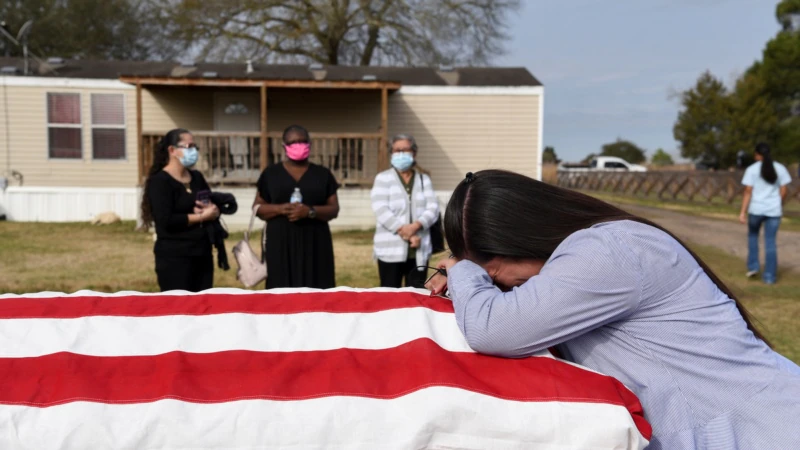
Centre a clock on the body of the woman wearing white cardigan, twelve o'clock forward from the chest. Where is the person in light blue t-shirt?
The person in light blue t-shirt is roughly at 8 o'clock from the woman wearing white cardigan.

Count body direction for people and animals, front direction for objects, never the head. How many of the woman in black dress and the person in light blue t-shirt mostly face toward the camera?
1

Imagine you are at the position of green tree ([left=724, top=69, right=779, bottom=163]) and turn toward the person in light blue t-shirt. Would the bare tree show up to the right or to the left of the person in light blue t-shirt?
right

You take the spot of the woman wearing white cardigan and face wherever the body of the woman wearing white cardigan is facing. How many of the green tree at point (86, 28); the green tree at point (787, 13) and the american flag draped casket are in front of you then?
1

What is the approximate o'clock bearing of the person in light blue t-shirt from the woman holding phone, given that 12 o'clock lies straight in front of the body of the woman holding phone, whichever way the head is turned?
The person in light blue t-shirt is roughly at 10 o'clock from the woman holding phone.

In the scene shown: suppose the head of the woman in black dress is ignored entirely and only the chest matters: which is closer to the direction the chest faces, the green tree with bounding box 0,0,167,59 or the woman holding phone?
the woman holding phone

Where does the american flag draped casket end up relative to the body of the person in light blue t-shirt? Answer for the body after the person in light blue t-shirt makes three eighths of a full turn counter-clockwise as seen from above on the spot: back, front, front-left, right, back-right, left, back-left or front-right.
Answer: front-left

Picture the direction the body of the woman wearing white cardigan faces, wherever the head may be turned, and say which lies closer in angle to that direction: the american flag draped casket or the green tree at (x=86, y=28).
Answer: the american flag draped casket

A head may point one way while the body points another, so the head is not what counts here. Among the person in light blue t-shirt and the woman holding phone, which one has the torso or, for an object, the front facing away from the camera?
the person in light blue t-shirt

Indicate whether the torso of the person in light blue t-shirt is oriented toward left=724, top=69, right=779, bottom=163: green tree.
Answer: yes

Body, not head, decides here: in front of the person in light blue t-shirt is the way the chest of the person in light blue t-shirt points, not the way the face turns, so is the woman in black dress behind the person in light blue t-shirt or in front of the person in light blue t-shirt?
behind

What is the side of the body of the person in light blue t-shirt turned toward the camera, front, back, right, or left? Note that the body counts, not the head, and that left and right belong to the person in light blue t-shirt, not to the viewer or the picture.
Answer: back
